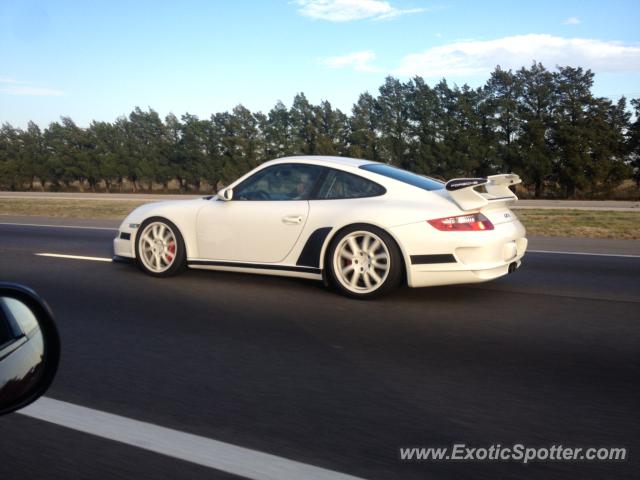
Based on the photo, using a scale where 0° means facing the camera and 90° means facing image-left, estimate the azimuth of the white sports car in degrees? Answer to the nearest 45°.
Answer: approximately 135°

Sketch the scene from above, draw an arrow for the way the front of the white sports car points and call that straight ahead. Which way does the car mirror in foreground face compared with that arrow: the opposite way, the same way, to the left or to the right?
the opposite way

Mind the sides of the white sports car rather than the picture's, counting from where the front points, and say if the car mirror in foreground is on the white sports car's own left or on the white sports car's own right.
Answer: on the white sports car's own left
